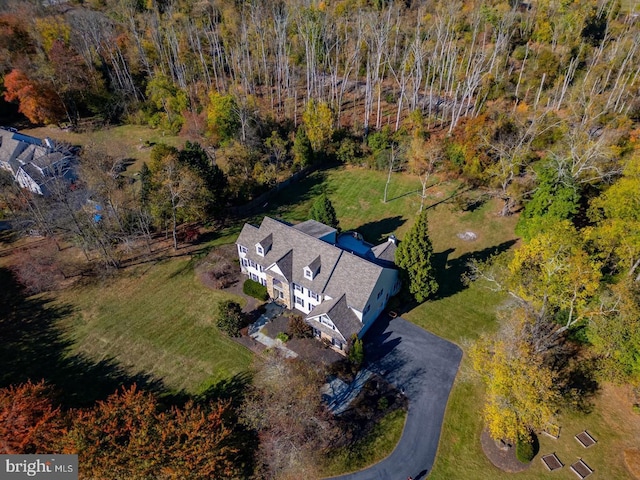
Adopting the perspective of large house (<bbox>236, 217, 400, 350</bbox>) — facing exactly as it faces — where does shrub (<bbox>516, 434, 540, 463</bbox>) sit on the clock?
The shrub is roughly at 9 o'clock from the large house.

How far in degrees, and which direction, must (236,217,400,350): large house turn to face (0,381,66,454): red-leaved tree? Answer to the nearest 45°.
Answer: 0° — it already faces it

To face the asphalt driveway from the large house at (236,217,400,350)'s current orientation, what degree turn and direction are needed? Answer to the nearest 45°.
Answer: approximately 90° to its left

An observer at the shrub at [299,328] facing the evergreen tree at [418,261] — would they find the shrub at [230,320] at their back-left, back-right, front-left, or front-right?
back-left

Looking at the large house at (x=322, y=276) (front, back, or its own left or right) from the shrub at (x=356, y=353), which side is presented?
left

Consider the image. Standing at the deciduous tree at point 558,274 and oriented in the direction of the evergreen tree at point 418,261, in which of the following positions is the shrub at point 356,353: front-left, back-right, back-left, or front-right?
front-left

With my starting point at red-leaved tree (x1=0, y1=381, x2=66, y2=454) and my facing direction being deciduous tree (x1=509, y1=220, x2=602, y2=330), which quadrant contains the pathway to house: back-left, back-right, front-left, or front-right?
front-left

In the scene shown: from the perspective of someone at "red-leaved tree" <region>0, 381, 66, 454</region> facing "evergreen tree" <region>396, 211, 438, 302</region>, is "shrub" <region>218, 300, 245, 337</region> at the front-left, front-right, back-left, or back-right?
front-left

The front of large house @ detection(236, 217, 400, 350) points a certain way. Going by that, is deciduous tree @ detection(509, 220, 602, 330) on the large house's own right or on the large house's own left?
on the large house's own left

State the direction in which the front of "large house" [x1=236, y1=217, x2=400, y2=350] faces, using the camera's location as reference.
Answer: facing the viewer and to the left of the viewer

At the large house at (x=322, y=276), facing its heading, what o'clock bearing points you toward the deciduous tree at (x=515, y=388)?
The deciduous tree is roughly at 9 o'clock from the large house.

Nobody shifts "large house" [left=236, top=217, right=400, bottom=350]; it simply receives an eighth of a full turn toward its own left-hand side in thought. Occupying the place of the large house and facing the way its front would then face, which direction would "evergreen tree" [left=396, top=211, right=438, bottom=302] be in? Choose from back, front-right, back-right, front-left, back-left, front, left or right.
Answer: left
